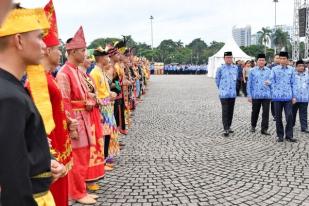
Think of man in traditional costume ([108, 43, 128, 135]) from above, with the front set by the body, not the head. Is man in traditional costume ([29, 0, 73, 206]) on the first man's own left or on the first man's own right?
on the first man's own right

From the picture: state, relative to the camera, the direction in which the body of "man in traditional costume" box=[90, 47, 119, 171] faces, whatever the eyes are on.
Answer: to the viewer's right

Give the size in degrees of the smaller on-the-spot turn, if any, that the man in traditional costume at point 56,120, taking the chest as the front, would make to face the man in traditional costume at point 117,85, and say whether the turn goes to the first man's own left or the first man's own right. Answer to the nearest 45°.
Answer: approximately 90° to the first man's own left

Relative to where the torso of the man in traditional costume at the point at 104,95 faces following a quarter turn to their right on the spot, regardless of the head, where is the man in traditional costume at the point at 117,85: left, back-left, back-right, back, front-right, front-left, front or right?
back

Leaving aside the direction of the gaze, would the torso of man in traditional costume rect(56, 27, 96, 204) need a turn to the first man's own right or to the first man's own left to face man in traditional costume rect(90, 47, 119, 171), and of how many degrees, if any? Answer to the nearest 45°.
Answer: approximately 90° to the first man's own left

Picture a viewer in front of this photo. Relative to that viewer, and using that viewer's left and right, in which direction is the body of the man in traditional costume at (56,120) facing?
facing to the right of the viewer

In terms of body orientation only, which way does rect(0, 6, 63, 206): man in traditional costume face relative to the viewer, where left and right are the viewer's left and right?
facing to the right of the viewer

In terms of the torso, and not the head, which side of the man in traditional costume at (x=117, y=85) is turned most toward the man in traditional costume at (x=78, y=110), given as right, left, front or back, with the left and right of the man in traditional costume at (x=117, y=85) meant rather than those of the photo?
right

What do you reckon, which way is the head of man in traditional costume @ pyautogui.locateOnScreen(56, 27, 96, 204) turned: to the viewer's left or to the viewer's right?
to the viewer's right

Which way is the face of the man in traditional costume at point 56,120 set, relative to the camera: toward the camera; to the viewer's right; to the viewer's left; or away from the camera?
to the viewer's right

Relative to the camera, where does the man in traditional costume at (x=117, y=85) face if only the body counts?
to the viewer's right

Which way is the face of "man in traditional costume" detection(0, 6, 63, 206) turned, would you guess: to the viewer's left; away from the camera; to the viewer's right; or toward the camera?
to the viewer's right

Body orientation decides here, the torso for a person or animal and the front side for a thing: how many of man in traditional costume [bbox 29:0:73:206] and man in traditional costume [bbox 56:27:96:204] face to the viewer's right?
2

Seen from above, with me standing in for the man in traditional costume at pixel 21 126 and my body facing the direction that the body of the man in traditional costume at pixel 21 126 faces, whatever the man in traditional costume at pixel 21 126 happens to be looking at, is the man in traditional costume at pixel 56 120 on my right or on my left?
on my left

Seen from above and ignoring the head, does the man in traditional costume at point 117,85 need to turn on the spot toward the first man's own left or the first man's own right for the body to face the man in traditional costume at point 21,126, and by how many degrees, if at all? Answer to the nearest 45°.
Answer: approximately 90° to the first man's own right

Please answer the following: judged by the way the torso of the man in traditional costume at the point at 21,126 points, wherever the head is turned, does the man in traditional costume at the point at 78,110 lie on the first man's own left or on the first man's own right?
on the first man's own left
